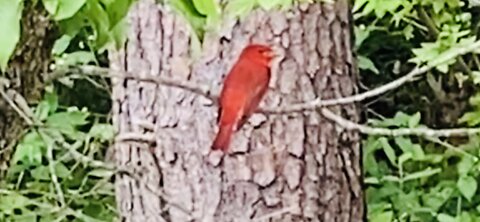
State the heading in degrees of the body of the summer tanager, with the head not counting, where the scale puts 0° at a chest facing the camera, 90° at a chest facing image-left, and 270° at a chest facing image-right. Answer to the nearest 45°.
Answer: approximately 225°

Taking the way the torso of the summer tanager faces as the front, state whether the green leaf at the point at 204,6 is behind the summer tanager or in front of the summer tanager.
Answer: behind

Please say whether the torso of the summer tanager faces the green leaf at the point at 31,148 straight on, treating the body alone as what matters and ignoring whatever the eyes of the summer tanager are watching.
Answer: no

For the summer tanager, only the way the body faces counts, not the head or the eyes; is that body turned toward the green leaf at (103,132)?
no

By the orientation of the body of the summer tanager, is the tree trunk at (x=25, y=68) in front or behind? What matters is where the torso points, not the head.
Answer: behind

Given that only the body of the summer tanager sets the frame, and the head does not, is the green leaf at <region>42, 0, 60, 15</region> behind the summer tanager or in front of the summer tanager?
behind

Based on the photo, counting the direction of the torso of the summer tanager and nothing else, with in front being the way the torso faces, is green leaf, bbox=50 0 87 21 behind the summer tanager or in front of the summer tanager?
behind

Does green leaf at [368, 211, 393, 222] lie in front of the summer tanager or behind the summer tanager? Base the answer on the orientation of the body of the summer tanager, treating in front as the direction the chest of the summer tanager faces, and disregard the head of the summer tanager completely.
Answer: in front

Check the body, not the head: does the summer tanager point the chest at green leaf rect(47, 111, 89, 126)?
no
